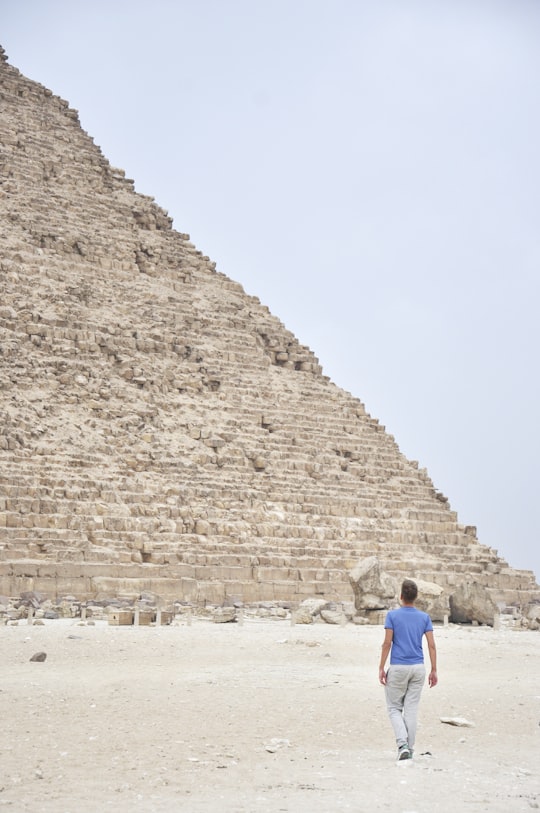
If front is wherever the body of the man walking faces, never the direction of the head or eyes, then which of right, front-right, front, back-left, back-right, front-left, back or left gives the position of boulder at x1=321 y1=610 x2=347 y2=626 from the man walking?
front

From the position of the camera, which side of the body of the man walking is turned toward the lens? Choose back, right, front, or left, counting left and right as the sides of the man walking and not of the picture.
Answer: back

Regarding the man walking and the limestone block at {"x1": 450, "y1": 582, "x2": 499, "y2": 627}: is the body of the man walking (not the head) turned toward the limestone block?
yes

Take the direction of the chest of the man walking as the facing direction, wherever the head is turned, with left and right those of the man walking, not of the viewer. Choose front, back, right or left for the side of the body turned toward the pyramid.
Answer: front

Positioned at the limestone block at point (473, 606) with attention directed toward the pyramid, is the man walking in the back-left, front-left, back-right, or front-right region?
back-left

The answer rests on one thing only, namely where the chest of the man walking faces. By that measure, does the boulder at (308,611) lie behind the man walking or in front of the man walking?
in front

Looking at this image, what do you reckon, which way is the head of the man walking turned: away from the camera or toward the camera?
away from the camera

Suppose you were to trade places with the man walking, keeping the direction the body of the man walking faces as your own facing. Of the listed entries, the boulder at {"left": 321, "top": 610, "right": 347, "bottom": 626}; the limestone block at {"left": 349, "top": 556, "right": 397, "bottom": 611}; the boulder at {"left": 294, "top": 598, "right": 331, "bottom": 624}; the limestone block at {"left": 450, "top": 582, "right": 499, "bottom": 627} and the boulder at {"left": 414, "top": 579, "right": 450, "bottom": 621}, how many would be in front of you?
5

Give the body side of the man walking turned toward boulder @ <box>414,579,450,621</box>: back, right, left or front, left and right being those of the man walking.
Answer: front

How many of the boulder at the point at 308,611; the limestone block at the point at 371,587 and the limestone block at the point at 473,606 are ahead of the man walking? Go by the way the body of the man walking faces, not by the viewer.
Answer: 3

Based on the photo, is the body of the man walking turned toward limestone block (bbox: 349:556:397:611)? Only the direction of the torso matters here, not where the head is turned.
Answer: yes
